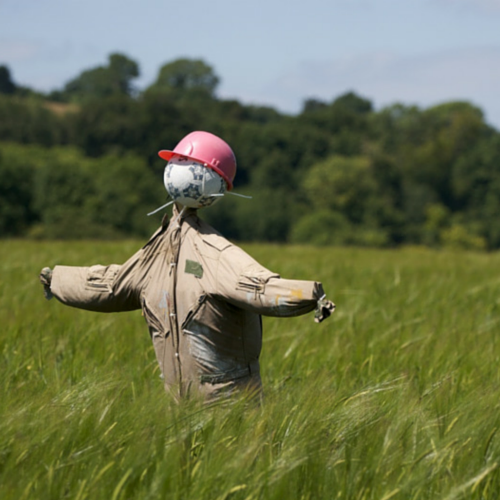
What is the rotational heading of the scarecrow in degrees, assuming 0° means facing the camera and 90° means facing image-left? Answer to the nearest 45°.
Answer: approximately 45°
